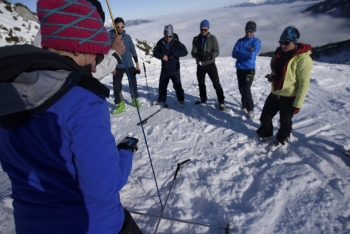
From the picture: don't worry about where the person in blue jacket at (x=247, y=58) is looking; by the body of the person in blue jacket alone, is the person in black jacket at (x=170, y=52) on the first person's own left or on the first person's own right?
on the first person's own right

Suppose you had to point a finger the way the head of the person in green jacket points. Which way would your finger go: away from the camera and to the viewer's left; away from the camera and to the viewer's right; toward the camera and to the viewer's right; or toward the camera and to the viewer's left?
toward the camera and to the viewer's left

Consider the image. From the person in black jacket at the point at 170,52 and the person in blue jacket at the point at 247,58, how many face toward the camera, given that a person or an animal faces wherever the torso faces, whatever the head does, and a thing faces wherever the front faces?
2

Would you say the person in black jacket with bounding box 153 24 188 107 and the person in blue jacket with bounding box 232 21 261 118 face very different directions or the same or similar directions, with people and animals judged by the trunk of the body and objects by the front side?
same or similar directions

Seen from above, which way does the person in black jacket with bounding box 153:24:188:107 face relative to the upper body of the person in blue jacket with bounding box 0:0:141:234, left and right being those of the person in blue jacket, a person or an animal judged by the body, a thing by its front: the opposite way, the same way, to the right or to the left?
the opposite way

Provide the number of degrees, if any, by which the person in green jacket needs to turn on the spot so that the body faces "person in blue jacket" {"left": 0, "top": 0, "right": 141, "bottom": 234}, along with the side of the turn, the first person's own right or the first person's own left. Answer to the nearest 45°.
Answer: approximately 45° to the first person's own left

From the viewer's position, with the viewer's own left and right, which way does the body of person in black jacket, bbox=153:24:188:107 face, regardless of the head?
facing the viewer

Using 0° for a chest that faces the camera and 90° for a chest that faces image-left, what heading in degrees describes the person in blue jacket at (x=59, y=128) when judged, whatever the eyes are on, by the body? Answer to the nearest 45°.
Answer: approximately 225°

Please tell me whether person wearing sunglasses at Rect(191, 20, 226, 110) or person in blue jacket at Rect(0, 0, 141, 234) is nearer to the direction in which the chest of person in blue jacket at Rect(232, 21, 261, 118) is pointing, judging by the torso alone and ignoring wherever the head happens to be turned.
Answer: the person in blue jacket

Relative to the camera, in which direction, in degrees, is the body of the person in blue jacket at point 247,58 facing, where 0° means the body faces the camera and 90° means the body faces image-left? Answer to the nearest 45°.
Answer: approximately 0°

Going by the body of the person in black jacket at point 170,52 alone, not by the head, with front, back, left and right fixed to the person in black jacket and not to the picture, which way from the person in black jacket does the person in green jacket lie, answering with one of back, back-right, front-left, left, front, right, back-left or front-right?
front-left

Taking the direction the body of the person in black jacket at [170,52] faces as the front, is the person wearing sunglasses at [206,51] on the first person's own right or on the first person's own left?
on the first person's own left

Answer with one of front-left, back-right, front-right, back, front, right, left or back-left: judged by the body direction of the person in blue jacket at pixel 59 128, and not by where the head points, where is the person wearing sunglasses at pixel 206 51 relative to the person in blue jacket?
front

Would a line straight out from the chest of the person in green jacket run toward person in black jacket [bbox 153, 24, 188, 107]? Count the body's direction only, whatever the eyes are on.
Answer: no

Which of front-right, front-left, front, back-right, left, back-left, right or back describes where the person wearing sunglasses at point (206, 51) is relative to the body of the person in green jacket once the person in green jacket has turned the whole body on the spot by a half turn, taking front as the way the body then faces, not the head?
left

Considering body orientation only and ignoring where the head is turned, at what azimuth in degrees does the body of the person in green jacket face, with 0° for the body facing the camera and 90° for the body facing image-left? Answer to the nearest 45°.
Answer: approximately 45°

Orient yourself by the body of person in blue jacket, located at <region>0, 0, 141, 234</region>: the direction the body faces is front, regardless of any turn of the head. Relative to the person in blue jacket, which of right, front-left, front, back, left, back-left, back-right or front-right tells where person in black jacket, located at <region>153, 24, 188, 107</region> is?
front

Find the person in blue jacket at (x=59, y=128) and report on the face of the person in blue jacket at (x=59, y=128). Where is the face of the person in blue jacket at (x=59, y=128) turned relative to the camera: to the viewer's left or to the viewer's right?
to the viewer's right
